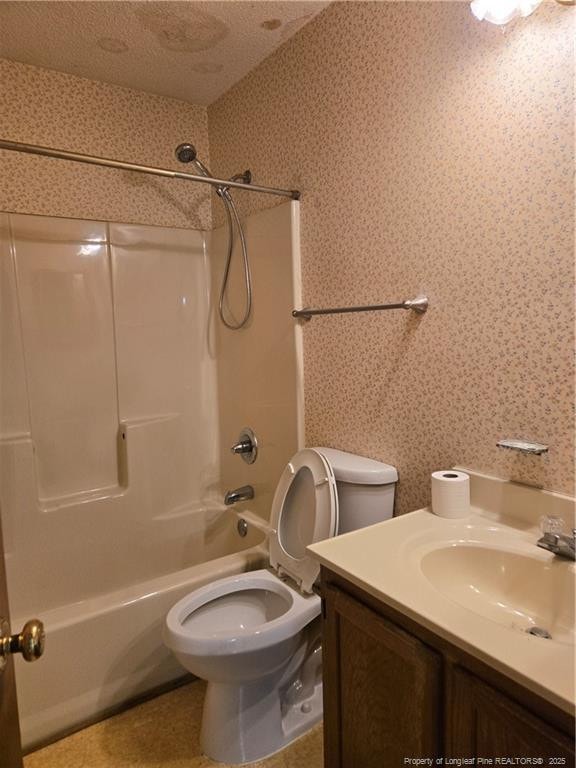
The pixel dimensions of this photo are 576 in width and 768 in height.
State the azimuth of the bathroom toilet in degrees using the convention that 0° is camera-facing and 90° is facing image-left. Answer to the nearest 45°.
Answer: approximately 45°

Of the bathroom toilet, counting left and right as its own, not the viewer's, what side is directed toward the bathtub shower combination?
right

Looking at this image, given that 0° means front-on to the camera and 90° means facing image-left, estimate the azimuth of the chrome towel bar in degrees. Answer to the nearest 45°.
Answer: approximately 45°

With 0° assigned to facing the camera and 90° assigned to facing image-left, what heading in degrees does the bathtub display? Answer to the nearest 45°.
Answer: approximately 315°

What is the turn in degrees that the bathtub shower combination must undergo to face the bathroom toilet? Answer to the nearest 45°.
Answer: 0° — it already faces it

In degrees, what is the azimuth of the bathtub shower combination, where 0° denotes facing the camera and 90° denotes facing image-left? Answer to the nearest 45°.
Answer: approximately 315°

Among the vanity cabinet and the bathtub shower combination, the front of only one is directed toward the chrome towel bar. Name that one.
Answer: the bathtub shower combination
